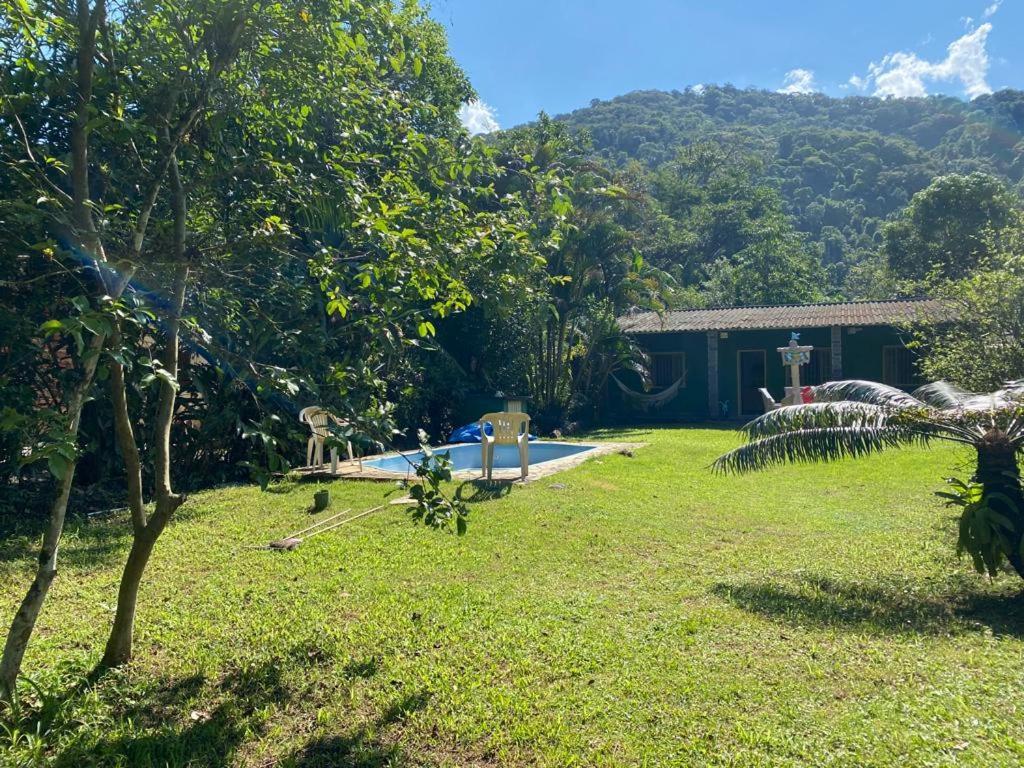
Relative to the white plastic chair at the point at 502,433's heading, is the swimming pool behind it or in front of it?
in front

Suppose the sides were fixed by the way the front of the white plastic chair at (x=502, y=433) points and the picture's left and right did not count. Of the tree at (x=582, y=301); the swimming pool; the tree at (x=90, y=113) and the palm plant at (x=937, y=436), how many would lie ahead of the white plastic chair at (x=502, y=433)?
2

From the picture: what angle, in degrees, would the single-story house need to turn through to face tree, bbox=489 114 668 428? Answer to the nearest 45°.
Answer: approximately 45° to its right

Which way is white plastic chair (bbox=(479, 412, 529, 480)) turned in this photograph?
away from the camera

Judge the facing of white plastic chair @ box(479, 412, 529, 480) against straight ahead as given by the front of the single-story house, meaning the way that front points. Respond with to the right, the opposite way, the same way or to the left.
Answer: the opposite way

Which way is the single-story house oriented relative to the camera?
toward the camera

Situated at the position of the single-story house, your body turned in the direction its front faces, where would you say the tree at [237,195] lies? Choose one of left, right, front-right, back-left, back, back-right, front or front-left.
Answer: front

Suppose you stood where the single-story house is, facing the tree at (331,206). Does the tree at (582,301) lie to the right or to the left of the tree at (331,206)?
right

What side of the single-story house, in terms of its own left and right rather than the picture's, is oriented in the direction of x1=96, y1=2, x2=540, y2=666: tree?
front

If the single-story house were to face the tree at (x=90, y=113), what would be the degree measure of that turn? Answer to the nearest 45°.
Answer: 0° — it already faces it

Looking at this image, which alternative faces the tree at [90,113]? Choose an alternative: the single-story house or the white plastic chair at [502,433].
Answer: the single-story house
